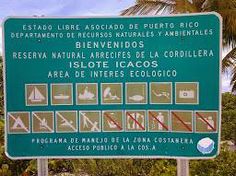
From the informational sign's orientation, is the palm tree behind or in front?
behind

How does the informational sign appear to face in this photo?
toward the camera
